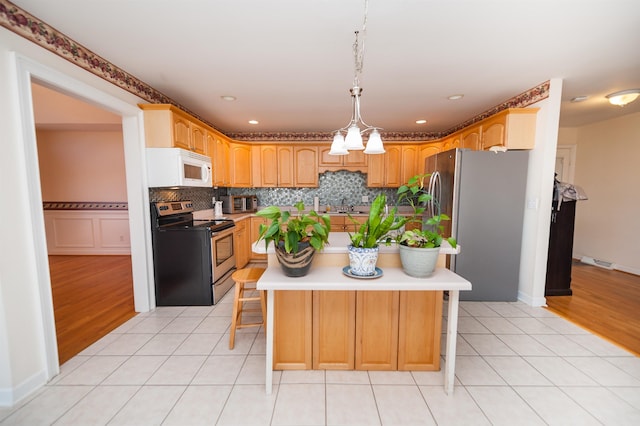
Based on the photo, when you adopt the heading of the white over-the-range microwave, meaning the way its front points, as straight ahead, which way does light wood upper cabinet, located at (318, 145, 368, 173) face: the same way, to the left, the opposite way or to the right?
to the right

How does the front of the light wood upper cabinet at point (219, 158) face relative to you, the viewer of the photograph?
facing the viewer and to the right of the viewer

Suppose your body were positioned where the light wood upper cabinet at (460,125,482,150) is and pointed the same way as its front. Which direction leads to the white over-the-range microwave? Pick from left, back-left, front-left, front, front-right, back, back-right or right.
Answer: front

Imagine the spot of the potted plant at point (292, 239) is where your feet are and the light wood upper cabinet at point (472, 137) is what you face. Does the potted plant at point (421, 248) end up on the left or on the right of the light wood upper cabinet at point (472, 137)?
right

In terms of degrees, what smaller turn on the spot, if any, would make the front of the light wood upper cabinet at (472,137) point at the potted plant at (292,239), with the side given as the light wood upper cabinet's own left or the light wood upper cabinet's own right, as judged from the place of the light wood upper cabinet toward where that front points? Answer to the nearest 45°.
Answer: approximately 45° to the light wood upper cabinet's own left

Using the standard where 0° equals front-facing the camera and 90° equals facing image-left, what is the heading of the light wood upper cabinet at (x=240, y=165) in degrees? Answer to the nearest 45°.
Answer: approximately 315°

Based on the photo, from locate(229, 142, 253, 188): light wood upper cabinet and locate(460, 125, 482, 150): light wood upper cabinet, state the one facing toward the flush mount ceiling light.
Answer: locate(229, 142, 253, 188): light wood upper cabinet

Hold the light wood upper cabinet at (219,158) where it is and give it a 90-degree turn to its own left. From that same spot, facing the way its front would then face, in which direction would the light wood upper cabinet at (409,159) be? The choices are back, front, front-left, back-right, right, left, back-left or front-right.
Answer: front-right

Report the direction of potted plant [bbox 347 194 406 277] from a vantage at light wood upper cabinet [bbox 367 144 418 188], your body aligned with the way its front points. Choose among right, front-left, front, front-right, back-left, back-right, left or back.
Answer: front

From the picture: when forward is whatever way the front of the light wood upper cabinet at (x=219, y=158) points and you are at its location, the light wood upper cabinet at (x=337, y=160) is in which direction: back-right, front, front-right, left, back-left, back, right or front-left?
front-left

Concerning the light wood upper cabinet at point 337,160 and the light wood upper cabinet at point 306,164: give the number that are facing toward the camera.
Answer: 2

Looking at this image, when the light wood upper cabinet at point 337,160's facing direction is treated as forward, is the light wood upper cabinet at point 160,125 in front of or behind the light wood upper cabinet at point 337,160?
in front

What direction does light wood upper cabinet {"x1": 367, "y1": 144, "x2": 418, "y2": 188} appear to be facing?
toward the camera

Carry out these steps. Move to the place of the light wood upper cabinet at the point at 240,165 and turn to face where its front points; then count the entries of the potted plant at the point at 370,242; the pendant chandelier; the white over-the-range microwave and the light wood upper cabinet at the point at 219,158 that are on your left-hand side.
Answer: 0

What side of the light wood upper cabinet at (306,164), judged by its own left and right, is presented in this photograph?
front

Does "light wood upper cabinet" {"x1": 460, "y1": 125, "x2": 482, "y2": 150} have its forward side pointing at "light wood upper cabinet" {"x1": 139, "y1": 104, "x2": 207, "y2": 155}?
yes

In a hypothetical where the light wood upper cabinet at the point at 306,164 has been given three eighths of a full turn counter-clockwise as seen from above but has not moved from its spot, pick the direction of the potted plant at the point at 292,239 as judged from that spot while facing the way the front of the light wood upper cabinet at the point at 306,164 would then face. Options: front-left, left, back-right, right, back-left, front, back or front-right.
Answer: back-right

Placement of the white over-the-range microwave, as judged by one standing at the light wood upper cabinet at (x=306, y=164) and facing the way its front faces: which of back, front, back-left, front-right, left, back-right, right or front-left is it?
front-right

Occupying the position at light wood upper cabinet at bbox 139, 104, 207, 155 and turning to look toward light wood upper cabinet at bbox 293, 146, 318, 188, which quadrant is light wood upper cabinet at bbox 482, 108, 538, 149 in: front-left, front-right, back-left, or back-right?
front-right
